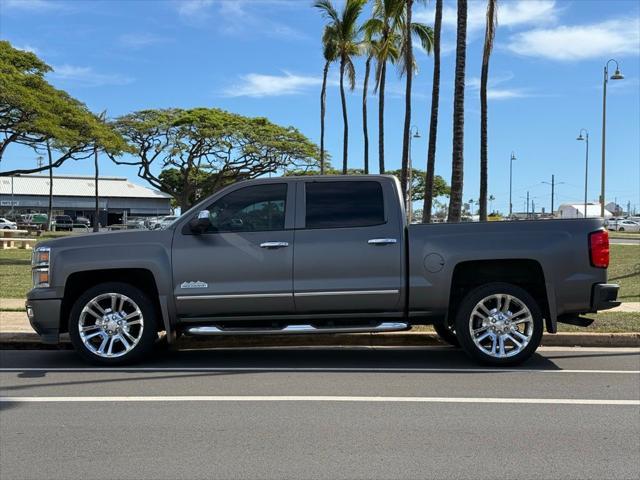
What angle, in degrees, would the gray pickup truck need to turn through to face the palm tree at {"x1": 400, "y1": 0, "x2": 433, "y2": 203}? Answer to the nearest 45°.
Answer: approximately 90° to its right

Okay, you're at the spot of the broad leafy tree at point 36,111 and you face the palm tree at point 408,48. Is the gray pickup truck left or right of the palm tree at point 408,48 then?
right

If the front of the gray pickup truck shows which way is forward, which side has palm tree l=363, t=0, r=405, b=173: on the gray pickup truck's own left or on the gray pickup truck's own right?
on the gray pickup truck's own right

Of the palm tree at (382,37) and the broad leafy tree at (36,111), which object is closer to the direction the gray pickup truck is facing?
the broad leafy tree

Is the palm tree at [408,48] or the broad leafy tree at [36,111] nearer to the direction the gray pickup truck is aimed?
the broad leafy tree

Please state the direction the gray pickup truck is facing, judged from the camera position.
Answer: facing to the left of the viewer

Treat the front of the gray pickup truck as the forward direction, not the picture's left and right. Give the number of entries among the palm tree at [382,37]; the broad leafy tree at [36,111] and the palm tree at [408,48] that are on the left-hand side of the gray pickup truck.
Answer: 0

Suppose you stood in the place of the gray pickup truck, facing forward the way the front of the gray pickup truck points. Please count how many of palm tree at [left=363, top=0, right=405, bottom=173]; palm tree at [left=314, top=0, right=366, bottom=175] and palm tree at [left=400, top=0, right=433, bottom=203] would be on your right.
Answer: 3

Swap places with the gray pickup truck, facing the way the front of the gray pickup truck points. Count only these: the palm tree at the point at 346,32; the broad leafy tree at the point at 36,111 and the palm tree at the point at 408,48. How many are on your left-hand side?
0

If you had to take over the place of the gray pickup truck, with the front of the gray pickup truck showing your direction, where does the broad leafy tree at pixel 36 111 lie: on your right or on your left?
on your right

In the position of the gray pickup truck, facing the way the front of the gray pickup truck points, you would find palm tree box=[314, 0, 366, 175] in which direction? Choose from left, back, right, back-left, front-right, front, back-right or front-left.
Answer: right
